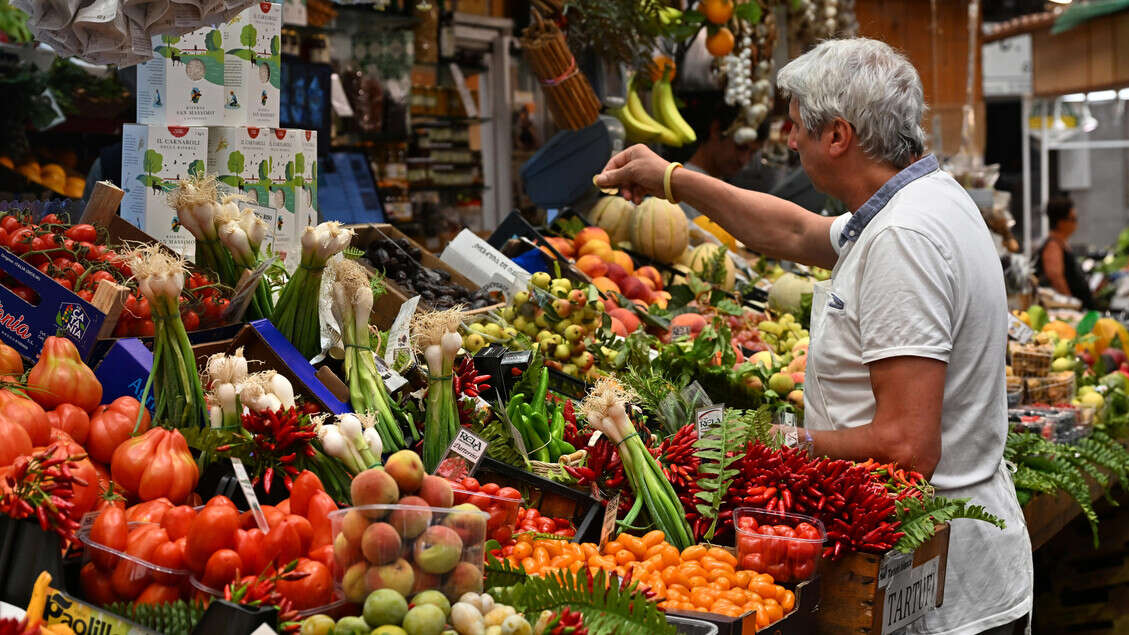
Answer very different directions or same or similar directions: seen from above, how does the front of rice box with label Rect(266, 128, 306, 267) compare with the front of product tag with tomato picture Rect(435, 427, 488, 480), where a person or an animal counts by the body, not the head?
same or similar directions

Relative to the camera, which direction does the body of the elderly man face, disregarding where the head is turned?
to the viewer's left

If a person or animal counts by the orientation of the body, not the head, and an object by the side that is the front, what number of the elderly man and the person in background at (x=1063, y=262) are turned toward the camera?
0

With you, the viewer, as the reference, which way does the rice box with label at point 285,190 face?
facing the viewer

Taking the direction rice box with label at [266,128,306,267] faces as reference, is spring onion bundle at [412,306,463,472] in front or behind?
in front

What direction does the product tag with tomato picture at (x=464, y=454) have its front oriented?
toward the camera

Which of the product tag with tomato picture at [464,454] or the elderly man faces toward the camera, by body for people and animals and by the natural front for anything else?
the product tag with tomato picture

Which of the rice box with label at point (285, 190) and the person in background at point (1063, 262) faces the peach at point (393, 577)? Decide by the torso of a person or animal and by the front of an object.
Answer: the rice box with label

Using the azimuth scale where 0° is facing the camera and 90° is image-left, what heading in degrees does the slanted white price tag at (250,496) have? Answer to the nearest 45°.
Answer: approximately 45°
